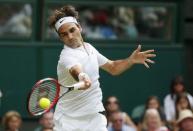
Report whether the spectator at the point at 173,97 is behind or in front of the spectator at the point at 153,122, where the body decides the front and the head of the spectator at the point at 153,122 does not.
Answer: behind

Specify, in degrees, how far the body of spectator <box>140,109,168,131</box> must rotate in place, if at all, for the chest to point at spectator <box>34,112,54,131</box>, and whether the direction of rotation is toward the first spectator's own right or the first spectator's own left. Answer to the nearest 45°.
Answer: approximately 90° to the first spectator's own right

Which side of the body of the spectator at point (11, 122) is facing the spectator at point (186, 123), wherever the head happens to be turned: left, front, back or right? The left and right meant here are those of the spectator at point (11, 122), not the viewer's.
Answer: left

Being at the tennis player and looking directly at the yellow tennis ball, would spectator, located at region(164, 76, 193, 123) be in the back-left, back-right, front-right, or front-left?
back-right

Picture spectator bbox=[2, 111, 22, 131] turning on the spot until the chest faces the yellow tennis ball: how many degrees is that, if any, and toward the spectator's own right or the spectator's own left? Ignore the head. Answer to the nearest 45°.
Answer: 0° — they already face it

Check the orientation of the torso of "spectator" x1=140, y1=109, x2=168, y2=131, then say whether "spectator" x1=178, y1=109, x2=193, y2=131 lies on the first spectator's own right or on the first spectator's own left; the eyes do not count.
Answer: on the first spectator's own left

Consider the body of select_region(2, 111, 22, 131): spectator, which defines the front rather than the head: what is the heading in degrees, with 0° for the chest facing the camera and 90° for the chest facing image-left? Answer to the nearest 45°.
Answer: approximately 0°

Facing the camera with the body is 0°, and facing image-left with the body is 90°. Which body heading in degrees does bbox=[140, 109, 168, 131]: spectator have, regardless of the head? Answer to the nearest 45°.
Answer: approximately 0°

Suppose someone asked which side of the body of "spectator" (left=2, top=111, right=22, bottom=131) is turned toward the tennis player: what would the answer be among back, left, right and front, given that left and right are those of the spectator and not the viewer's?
front

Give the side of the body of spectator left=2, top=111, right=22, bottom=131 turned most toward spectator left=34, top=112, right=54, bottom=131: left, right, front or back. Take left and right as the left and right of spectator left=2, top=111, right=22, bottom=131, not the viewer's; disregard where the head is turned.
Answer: left

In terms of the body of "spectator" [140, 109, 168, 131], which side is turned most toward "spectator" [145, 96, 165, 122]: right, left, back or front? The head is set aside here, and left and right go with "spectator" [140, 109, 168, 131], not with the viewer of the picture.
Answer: back
